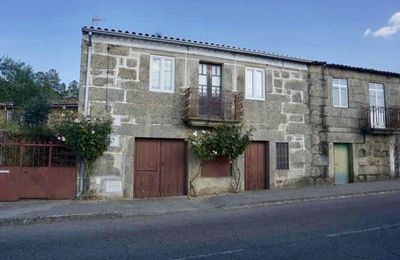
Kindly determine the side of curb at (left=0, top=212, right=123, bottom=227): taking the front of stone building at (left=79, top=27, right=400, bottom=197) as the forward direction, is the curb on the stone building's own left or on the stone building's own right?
on the stone building's own right

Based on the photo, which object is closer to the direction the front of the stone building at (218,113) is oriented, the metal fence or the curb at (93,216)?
the curb

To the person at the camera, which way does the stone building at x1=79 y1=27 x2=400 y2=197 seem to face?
facing the viewer and to the right of the viewer

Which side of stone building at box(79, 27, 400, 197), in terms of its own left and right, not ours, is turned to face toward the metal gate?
right

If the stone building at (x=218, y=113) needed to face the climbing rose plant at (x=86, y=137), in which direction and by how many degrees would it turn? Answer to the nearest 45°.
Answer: approximately 90° to its right

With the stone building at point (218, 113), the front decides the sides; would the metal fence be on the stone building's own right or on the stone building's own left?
on the stone building's own right

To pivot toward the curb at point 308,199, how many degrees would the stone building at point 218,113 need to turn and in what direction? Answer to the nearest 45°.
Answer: approximately 45° to its left
